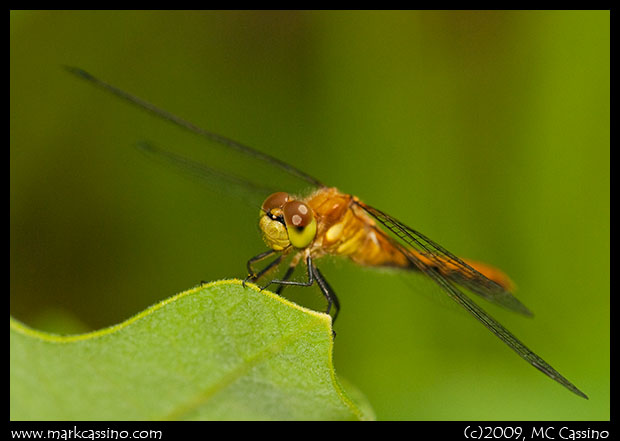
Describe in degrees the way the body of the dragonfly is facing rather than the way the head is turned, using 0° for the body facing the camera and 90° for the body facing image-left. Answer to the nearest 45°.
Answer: approximately 45°
